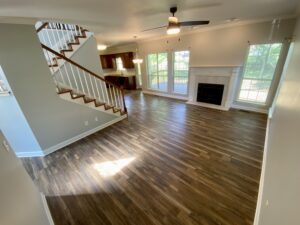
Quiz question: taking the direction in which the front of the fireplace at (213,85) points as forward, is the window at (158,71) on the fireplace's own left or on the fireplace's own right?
on the fireplace's own right

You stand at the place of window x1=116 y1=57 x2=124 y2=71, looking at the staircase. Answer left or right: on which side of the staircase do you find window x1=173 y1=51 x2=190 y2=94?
left

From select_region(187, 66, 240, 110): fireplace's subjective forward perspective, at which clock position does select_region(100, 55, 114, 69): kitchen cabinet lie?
The kitchen cabinet is roughly at 2 o'clock from the fireplace.

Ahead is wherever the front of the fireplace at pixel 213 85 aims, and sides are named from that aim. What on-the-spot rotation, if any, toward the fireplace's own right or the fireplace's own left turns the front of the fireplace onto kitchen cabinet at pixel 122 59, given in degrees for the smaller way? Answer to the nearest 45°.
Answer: approximately 45° to the fireplace's own right

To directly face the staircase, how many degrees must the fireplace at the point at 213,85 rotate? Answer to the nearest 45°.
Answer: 0° — it already faces it

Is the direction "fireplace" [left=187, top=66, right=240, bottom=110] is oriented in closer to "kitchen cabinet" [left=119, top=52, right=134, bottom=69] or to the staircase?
the staircase

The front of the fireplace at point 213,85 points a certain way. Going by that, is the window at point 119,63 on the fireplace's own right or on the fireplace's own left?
on the fireplace's own right

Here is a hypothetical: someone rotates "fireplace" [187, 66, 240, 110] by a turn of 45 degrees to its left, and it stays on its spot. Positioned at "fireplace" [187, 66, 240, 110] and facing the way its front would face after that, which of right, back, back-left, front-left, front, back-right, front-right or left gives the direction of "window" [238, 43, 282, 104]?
left

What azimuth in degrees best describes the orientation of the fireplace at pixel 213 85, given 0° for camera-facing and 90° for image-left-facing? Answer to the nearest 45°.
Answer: approximately 45°
